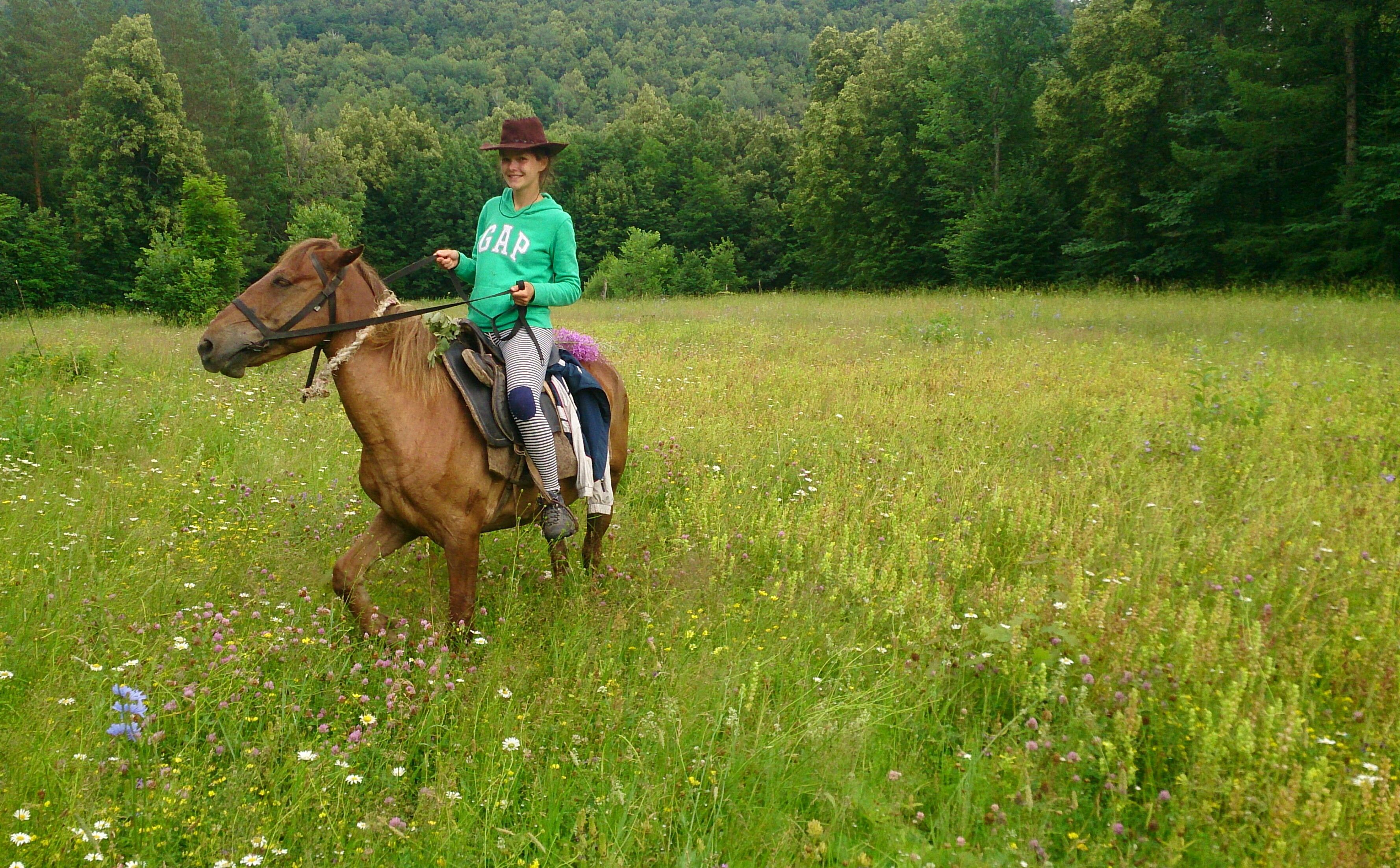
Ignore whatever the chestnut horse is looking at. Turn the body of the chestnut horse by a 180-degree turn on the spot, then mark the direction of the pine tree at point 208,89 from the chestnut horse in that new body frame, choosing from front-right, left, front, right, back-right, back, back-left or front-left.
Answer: front-left

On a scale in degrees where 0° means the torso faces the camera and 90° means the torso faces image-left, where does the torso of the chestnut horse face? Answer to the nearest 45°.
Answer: approximately 45°

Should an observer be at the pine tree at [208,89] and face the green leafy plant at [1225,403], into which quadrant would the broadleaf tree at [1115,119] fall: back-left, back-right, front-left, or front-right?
front-left

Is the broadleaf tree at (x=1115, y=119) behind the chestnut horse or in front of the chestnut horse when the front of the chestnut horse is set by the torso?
behind

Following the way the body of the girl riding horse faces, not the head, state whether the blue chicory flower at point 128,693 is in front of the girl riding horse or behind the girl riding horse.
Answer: in front

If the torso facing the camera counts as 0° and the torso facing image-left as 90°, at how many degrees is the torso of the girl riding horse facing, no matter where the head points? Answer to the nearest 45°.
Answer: approximately 45°

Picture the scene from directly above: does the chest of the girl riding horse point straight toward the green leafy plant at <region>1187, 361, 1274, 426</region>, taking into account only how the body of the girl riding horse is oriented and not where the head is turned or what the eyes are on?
no

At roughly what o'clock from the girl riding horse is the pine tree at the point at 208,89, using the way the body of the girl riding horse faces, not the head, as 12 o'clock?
The pine tree is roughly at 4 o'clock from the girl riding horse.
